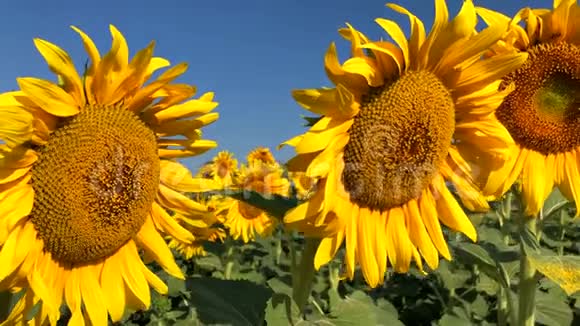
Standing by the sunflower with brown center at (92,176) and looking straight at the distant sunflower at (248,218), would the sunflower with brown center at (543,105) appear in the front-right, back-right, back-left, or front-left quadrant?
front-right

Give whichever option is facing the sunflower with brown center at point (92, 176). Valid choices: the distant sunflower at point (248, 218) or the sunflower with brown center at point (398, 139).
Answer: the distant sunflower

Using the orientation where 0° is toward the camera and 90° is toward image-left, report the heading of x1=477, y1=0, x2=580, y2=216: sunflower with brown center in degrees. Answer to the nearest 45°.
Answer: approximately 0°

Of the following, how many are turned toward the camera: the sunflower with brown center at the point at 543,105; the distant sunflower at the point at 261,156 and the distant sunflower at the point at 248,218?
3

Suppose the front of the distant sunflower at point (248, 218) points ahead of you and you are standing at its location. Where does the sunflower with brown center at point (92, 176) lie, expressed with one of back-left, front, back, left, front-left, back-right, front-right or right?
front

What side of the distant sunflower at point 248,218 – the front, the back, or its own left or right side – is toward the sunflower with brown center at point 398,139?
front

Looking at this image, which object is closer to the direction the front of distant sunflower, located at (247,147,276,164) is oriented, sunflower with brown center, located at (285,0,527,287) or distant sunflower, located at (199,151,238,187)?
the sunflower with brown center

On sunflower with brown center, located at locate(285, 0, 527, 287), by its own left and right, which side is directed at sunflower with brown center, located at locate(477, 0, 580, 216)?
left

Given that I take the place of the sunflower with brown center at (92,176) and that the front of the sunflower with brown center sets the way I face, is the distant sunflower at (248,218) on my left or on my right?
on my left

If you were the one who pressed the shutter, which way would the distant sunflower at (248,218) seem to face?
facing the viewer

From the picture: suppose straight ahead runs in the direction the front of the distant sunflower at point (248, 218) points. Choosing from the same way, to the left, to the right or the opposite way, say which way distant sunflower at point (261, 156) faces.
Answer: the same way

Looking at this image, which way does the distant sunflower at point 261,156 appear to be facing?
toward the camera

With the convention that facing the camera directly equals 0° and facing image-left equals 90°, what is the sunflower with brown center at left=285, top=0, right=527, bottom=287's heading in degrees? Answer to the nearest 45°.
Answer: approximately 315°

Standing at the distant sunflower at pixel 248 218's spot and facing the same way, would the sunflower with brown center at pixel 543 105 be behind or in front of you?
in front
